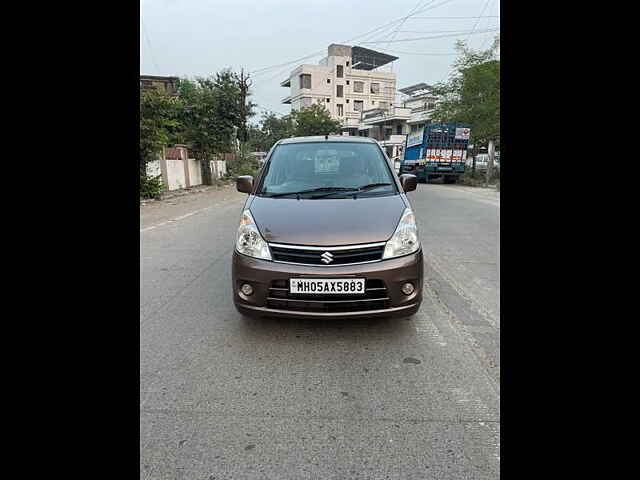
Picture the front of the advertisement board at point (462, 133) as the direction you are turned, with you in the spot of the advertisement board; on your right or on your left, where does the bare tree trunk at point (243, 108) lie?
on your right

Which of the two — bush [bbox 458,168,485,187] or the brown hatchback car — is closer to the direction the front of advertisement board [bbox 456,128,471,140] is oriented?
the brown hatchback car

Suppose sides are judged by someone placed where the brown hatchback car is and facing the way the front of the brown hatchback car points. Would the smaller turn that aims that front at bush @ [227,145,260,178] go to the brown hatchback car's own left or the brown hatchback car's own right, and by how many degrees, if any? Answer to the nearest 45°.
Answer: approximately 180°

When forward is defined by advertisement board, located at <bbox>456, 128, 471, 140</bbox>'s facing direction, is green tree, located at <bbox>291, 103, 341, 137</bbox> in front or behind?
behind

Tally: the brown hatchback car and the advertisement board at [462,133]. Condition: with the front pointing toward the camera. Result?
2

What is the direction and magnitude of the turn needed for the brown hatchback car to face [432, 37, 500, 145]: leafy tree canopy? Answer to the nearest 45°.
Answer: approximately 180°

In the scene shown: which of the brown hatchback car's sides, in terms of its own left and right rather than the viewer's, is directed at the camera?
front

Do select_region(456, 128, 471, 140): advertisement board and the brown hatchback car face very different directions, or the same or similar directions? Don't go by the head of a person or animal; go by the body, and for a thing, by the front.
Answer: same or similar directions

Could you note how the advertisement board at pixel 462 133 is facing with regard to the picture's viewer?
facing the viewer

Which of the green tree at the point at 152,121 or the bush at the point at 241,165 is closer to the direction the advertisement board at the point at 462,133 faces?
the green tree

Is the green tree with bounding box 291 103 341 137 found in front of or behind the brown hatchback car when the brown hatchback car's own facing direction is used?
behind
